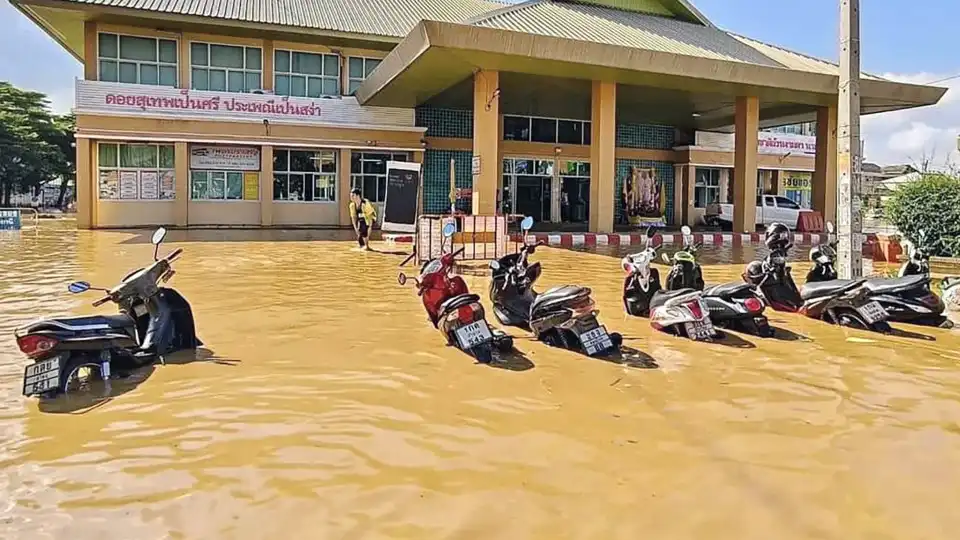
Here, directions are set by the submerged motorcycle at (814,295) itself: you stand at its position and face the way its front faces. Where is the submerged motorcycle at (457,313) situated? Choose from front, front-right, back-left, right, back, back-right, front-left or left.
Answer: left

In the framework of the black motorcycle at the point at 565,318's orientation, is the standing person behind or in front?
in front

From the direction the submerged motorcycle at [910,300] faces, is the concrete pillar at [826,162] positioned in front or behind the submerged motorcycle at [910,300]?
in front

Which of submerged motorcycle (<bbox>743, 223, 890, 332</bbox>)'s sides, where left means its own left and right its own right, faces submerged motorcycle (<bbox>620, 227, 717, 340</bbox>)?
left

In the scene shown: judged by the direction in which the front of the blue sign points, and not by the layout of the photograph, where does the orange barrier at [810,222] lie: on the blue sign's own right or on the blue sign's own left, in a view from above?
on the blue sign's own left

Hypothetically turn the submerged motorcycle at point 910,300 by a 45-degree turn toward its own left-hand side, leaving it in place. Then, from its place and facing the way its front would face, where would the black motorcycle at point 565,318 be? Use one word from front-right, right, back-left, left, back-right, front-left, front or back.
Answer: front-left

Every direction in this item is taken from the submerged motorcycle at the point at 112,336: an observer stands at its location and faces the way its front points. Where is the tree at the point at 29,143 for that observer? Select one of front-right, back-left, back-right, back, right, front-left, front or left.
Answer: front-left

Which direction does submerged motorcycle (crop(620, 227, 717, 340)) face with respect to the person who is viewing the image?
facing away from the viewer and to the left of the viewer

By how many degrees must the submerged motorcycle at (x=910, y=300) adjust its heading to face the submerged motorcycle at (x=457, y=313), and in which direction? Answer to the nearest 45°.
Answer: approximately 90° to its left

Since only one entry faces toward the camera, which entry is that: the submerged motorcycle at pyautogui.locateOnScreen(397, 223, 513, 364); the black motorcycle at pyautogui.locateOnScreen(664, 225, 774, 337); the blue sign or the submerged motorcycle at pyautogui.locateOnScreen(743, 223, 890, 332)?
the blue sign

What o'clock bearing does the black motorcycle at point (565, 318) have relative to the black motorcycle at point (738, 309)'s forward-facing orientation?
the black motorcycle at point (565, 318) is roughly at 9 o'clock from the black motorcycle at point (738, 309).

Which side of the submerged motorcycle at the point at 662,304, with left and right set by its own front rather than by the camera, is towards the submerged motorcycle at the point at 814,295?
right
